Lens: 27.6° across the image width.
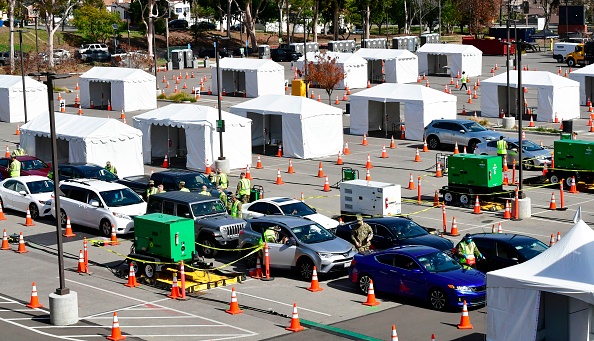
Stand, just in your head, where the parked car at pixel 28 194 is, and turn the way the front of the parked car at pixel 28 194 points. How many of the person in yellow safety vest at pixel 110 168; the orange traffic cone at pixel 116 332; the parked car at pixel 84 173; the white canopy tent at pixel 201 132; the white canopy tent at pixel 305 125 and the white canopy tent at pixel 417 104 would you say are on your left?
5

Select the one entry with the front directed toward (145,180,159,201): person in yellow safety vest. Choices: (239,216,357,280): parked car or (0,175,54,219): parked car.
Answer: (0,175,54,219): parked car

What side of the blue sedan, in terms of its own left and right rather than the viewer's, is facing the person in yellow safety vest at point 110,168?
back

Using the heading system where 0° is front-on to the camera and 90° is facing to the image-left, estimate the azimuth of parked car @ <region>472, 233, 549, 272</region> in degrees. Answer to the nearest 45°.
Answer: approximately 315°

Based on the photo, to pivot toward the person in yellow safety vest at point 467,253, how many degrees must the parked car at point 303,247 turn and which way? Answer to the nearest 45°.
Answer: approximately 45° to its left

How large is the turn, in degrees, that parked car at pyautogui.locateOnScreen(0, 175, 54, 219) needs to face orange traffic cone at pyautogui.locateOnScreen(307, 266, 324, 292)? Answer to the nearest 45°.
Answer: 0° — it already faces it

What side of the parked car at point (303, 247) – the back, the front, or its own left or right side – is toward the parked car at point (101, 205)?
back

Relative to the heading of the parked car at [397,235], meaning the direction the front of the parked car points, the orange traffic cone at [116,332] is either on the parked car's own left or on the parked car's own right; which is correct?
on the parked car's own right

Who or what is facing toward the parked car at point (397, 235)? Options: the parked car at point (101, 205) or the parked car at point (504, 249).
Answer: the parked car at point (101, 205)

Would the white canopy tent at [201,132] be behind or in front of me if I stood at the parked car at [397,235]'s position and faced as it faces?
behind

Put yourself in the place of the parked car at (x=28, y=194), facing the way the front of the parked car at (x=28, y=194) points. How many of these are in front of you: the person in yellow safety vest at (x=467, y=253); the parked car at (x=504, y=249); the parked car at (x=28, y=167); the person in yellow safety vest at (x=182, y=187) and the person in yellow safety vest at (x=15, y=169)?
3

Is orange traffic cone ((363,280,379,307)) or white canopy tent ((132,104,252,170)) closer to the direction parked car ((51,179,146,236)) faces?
the orange traffic cone
